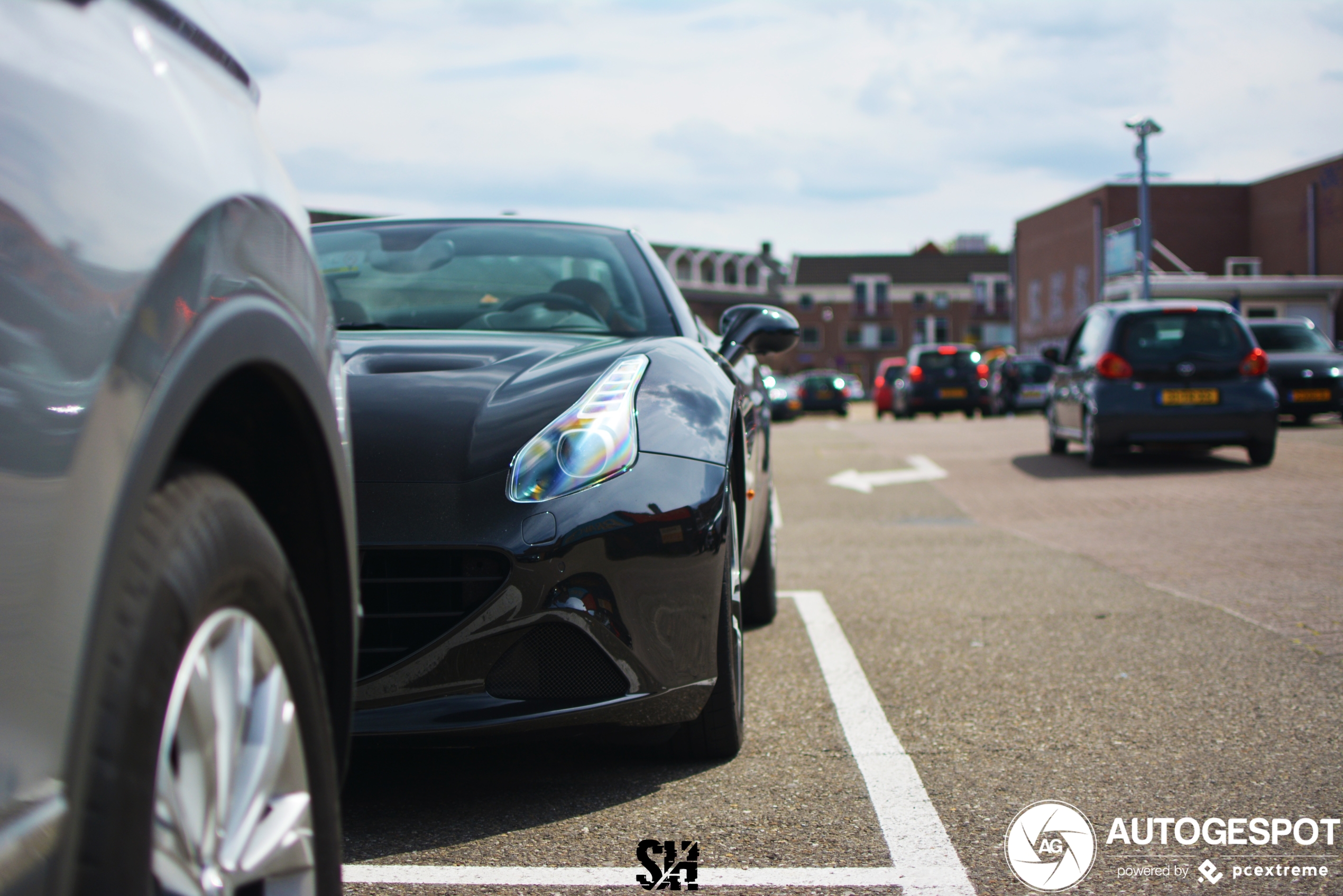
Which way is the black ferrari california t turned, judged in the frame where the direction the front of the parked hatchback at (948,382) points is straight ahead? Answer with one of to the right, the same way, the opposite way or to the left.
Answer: the opposite way

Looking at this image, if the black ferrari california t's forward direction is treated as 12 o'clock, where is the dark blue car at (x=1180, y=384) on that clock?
The dark blue car is roughly at 7 o'clock from the black ferrari california t.

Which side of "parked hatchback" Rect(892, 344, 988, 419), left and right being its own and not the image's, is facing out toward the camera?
back

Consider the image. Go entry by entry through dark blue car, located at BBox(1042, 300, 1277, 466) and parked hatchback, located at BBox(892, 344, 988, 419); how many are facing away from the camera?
2

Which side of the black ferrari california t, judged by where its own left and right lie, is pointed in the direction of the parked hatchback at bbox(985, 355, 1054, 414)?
back

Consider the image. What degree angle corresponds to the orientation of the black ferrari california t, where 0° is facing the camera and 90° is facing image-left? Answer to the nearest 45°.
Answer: approximately 0°

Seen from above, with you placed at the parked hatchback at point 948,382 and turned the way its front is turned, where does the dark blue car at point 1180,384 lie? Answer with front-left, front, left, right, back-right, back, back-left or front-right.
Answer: back

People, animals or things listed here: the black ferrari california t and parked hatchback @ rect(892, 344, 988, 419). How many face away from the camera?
1

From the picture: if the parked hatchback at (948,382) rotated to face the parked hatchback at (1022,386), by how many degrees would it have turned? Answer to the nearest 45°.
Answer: approximately 45° to its right

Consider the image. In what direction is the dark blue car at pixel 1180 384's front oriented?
away from the camera

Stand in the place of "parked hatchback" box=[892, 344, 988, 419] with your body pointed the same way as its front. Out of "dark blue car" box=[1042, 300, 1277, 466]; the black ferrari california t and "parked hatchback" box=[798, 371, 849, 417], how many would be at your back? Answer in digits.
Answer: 2
